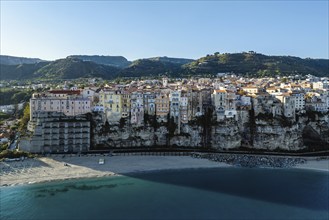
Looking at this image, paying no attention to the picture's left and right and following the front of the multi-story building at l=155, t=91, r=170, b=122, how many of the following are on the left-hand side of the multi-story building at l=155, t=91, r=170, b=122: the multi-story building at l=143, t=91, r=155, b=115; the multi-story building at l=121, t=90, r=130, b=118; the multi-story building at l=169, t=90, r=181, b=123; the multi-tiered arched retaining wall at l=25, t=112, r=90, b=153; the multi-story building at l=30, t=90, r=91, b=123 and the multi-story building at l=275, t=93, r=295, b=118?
2

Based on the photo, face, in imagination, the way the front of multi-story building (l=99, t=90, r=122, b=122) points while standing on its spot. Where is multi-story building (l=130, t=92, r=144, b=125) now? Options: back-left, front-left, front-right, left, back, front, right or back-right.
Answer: left

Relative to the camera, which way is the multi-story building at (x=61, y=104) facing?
toward the camera

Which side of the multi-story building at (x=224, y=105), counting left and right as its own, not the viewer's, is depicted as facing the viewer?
front

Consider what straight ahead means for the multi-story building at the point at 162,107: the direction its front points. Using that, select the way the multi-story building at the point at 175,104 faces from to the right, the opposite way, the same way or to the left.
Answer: the same way

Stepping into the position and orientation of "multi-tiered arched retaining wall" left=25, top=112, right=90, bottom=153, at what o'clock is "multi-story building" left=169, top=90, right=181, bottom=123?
"multi-story building" left=169, top=90, right=181, bottom=123 is roughly at 9 o'clock from "multi-tiered arched retaining wall" left=25, top=112, right=90, bottom=153.

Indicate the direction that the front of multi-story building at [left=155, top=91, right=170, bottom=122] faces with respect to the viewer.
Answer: facing the viewer

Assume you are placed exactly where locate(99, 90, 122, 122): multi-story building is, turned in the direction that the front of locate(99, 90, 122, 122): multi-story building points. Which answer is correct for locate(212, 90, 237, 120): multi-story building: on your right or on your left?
on your left

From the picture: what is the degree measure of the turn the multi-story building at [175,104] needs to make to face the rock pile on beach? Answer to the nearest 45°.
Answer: approximately 45° to its left

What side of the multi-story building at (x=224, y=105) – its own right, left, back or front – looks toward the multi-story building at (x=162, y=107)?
right
